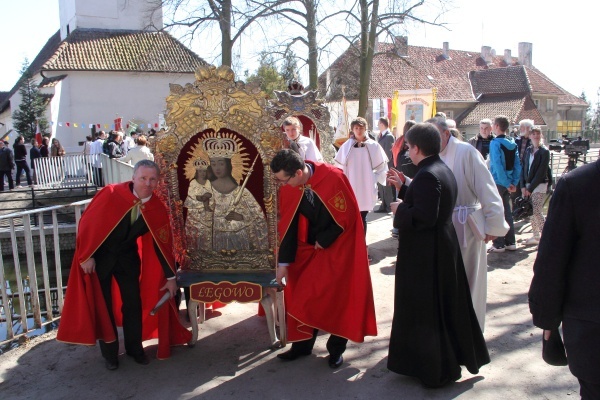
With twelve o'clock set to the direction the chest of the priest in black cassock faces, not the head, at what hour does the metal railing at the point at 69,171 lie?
The metal railing is roughly at 12 o'clock from the priest in black cassock.

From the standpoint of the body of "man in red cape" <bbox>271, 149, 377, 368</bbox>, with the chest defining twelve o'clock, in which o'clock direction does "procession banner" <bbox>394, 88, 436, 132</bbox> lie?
The procession banner is roughly at 5 o'clock from the man in red cape.

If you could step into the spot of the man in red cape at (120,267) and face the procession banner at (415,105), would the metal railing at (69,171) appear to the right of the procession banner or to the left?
left

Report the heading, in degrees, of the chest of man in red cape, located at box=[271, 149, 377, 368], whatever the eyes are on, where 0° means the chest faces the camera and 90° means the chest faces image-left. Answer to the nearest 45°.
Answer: approximately 45°

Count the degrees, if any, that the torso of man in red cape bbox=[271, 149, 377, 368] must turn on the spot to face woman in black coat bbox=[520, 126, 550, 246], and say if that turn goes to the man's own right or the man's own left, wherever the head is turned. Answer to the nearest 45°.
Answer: approximately 180°

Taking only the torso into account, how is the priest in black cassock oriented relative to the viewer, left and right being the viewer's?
facing away from the viewer and to the left of the viewer

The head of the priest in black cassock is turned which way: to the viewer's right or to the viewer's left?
to the viewer's left

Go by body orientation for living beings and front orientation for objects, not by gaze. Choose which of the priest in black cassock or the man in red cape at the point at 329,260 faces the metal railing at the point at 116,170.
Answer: the priest in black cassock

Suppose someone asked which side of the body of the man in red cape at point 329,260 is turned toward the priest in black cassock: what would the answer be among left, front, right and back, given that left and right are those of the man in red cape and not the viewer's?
left

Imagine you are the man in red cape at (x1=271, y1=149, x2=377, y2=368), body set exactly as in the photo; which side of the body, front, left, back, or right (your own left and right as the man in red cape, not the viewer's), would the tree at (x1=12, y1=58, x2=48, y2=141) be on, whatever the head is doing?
right

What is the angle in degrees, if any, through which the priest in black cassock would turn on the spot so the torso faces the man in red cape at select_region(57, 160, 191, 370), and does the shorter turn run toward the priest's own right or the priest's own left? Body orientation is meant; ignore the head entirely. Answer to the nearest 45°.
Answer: approximately 45° to the priest's own left
